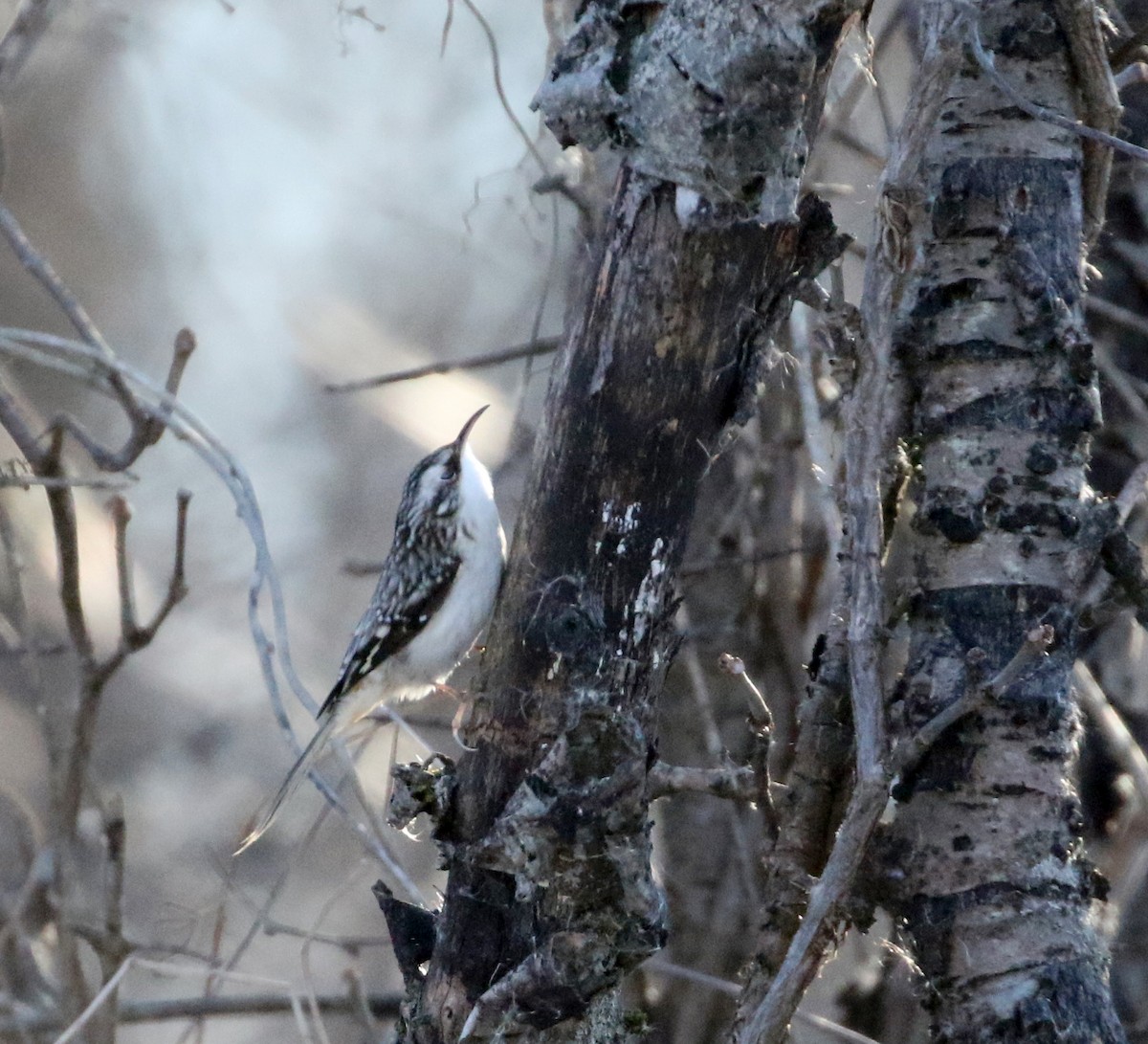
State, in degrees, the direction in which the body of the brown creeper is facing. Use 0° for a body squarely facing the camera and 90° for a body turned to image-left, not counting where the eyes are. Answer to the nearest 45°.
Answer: approximately 270°

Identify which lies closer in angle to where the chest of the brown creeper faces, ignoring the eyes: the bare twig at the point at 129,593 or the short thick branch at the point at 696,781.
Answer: the short thick branch

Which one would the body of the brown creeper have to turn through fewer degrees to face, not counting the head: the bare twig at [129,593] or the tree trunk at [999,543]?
the tree trunk

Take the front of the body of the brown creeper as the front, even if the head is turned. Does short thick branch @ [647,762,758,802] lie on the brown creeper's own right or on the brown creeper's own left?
on the brown creeper's own left
